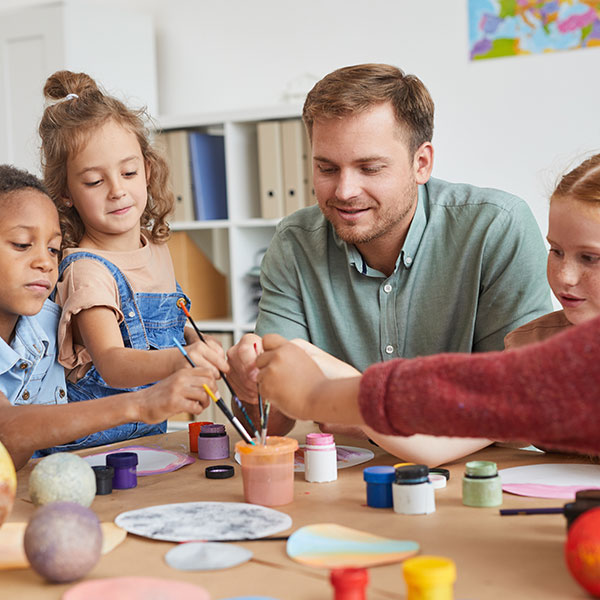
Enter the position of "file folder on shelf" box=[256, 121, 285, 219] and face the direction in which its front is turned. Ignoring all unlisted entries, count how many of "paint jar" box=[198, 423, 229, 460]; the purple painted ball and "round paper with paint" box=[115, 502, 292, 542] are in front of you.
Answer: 3

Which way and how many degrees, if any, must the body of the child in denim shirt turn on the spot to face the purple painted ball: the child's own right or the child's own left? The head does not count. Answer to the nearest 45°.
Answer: approximately 45° to the child's own right

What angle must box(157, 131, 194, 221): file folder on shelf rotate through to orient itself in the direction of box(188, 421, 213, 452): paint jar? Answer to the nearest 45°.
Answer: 0° — it already faces it

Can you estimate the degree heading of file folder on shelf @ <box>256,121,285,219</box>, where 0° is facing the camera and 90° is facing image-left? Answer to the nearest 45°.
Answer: approximately 0°

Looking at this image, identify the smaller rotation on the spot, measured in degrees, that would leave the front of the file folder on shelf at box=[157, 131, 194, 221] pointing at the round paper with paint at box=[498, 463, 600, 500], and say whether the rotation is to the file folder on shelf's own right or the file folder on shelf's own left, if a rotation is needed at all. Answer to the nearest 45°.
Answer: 0° — it already faces it

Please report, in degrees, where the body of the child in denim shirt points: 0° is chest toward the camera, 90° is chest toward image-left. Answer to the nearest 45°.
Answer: approximately 315°
